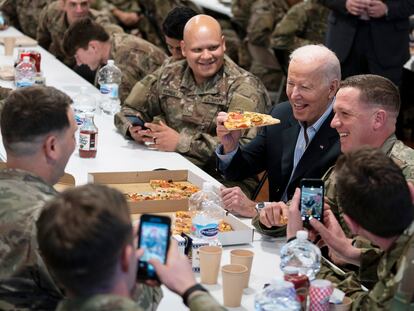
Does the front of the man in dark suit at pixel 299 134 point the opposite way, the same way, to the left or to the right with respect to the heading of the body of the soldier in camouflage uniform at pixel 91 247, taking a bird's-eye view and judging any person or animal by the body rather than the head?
the opposite way

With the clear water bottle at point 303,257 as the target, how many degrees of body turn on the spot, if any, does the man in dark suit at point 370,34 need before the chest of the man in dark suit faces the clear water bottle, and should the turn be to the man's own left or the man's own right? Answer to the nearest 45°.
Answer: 0° — they already face it

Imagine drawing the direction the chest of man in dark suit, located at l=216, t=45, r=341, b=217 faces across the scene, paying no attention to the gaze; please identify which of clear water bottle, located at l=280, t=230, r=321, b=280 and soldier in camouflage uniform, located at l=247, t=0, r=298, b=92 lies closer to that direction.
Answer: the clear water bottle

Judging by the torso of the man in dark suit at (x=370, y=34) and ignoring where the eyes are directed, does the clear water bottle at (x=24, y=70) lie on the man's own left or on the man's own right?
on the man's own right

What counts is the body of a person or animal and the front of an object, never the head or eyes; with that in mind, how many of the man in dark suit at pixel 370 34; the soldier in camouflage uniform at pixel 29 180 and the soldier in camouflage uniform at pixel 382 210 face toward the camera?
1

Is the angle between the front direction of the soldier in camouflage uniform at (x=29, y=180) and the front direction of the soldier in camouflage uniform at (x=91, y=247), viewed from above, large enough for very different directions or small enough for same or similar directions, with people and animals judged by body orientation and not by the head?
same or similar directions

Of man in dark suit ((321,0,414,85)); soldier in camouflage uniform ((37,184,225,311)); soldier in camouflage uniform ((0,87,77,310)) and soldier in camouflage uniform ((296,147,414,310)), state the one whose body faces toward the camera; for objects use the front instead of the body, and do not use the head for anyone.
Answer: the man in dark suit

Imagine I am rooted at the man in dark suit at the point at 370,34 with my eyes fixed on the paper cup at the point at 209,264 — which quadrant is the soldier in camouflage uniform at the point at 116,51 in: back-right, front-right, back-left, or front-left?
front-right

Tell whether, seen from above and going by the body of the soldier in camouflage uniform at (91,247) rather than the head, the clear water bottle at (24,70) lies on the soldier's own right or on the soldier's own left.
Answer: on the soldier's own left

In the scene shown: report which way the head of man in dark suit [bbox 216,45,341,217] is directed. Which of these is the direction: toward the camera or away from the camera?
toward the camera

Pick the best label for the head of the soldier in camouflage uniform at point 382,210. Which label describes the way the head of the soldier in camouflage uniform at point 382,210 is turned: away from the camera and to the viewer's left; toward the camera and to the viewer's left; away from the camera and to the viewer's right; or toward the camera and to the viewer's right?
away from the camera and to the viewer's left

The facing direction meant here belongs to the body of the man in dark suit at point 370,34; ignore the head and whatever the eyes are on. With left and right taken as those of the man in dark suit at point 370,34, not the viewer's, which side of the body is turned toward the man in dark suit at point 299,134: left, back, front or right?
front

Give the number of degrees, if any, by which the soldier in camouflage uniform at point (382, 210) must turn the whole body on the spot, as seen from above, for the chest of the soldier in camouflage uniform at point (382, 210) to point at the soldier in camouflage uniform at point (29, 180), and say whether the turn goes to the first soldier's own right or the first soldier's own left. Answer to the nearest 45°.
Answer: approximately 45° to the first soldier's own left

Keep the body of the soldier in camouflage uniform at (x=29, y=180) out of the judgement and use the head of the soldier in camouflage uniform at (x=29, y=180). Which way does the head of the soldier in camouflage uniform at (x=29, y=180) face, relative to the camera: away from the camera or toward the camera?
away from the camera

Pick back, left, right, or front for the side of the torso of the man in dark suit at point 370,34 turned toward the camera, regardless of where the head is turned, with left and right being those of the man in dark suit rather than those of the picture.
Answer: front

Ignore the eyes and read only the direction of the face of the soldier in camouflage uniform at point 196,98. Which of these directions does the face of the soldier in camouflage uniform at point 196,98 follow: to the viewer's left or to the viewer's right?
to the viewer's right

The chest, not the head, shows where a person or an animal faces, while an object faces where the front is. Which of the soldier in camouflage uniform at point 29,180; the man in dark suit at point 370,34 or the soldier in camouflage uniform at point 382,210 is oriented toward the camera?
the man in dark suit

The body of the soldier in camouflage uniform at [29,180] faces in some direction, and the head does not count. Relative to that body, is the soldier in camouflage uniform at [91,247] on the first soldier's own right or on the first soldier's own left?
on the first soldier's own right

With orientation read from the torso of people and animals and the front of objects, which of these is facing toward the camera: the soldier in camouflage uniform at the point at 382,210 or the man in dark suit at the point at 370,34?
the man in dark suit
